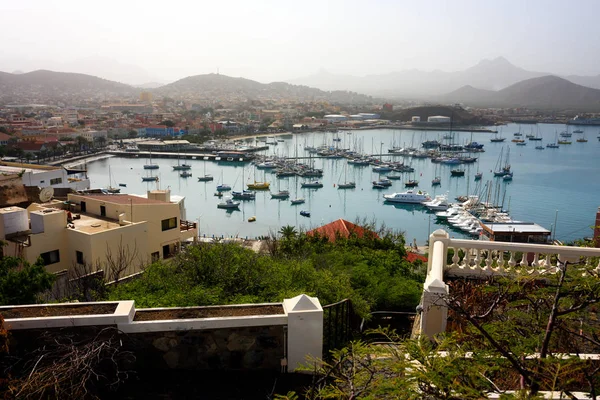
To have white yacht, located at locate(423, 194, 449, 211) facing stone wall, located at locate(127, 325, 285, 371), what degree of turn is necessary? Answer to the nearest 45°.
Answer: approximately 90° to its left

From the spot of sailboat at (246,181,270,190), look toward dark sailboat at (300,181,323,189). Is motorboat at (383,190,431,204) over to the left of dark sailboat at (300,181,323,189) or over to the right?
right

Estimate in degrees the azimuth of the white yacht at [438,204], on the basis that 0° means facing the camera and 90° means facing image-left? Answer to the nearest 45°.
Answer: approximately 90°

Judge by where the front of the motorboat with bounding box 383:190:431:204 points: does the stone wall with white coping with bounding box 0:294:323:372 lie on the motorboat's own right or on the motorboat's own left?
on the motorboat's own left

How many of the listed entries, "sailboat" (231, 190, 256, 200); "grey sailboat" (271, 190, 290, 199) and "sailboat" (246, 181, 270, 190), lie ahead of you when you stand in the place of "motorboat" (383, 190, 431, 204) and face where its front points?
3

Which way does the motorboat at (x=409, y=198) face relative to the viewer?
to the viewer's left

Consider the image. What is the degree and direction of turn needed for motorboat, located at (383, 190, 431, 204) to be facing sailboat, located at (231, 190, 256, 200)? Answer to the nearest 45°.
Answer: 0° — it already faces it
